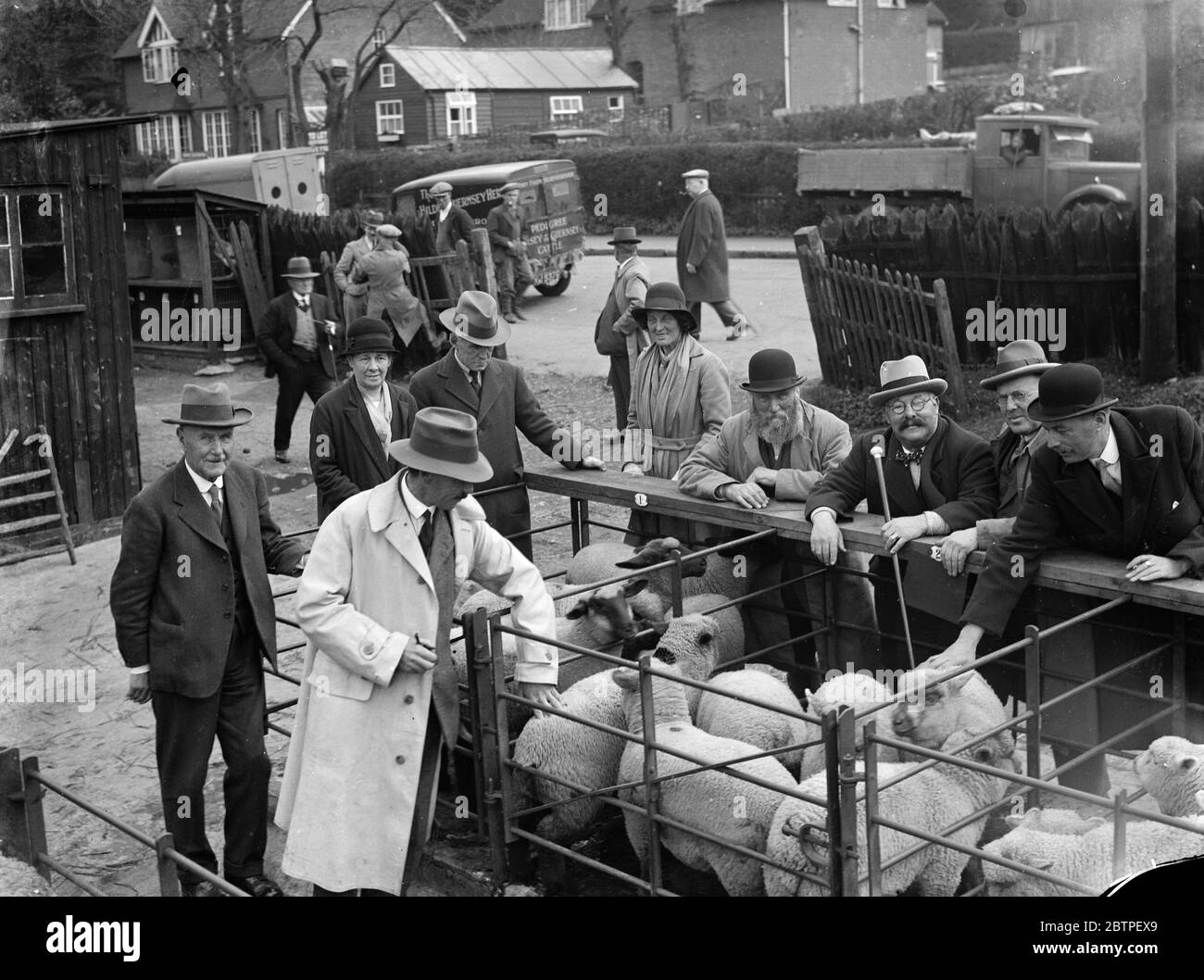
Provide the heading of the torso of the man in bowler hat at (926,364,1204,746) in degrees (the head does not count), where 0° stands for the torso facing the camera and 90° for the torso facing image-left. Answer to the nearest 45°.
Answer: approximately 45°

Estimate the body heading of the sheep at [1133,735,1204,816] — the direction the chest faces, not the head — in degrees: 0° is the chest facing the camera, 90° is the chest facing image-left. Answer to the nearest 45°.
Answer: approximately 90°

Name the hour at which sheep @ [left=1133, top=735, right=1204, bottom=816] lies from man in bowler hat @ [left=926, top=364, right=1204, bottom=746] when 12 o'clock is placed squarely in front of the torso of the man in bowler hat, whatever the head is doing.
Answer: The sheep is roughly at 10 o'clock from the man in bowler hat.

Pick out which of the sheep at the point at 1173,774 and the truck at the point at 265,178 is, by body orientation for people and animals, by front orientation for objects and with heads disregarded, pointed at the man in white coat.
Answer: the sheep

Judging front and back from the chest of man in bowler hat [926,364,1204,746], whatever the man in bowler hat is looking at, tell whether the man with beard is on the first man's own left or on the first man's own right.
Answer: on the first man's own right

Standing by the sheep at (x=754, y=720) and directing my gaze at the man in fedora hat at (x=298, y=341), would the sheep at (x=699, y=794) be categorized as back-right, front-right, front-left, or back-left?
back-left

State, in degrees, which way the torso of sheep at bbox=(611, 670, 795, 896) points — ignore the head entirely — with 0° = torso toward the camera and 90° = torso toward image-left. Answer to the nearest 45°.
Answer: approximately 135°

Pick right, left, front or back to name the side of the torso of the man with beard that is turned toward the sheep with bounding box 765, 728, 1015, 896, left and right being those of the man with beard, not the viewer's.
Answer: front

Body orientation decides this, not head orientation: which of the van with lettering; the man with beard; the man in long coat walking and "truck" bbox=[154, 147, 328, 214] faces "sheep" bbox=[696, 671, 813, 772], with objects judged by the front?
the man with beard
